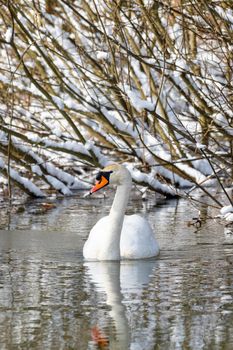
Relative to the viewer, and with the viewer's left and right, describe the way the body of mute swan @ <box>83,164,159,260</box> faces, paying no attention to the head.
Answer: facing the viewer and to the left of the viewer
